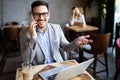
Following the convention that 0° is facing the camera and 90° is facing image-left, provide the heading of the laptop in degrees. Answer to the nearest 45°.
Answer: approximately 135°

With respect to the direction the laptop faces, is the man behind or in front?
in front
